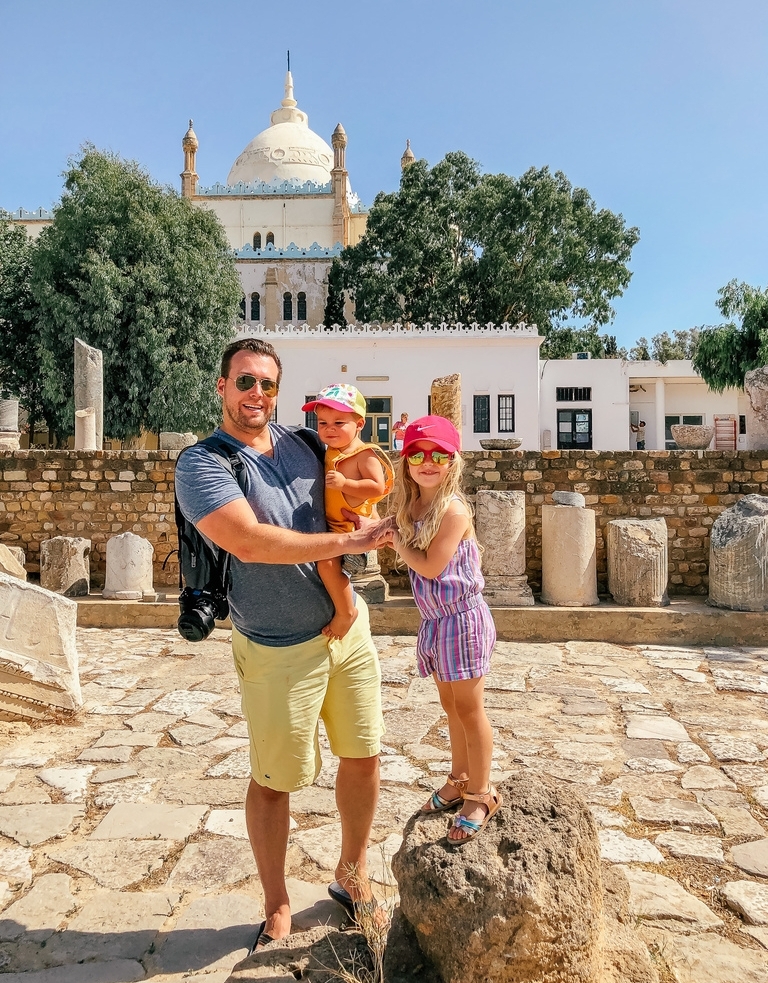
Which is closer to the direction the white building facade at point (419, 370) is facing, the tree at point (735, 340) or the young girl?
the young girl

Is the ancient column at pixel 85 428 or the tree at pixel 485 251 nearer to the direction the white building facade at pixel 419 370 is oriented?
the ancient column

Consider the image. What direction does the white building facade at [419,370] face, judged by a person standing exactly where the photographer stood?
facing the viewer

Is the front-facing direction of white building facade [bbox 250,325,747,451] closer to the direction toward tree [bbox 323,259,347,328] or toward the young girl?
the young girl

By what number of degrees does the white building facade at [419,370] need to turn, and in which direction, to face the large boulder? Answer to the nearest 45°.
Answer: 0° — it already faces it

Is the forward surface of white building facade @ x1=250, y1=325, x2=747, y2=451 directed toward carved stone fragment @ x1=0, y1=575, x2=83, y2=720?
yes

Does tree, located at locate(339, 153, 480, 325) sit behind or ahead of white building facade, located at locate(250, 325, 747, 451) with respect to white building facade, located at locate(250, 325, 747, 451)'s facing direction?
behind

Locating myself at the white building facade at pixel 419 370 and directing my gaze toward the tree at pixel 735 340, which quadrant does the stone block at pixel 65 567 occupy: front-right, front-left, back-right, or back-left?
back-right

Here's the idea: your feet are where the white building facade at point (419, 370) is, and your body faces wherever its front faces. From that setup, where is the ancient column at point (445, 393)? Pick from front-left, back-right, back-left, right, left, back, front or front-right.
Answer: front

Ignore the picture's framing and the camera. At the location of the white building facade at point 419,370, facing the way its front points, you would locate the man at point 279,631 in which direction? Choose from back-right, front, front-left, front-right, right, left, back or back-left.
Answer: front

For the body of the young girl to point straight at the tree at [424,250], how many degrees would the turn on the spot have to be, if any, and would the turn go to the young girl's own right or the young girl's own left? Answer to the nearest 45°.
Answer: approximately 135° to the young girl's own right

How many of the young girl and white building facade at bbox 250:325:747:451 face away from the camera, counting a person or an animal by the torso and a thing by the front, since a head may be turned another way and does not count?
0

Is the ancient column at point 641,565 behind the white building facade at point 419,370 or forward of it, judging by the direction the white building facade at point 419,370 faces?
forward

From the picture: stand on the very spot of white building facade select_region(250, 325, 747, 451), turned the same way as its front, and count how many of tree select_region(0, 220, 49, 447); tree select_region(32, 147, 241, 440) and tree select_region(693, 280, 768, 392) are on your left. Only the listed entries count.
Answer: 1

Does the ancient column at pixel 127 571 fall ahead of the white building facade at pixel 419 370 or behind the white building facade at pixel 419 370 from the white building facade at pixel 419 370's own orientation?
ahead

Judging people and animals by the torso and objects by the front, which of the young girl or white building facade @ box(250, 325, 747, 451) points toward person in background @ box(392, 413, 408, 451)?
the white building facade

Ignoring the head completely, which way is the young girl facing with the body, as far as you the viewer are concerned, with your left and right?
facing the viewer and to the left of the viewer
